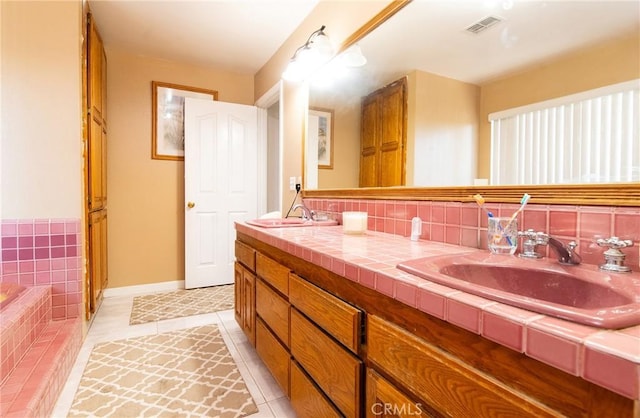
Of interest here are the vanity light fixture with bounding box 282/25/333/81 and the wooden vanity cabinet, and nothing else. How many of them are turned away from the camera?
0

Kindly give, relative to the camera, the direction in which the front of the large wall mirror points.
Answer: facing the viewer and to the left of the viewer

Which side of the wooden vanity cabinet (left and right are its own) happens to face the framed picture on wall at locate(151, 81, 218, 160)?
right

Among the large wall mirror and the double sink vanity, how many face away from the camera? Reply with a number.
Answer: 0

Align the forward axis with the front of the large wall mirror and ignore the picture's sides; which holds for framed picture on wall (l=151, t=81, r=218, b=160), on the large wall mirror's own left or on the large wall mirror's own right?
on the large wall mirror's own right

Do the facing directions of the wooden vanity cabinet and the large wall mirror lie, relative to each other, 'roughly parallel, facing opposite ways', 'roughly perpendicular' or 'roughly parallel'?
roughly parallel

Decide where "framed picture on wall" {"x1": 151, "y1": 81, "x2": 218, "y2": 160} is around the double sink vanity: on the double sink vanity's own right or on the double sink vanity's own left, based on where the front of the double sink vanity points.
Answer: on the double sink vanity's own right

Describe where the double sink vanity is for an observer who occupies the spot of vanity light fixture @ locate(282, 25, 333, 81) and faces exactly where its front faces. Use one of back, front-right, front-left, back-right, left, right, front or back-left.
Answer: front-left

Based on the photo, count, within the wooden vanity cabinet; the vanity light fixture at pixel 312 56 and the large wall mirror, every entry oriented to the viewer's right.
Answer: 0

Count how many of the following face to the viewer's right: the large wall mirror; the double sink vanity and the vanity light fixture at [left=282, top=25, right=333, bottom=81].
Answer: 0
